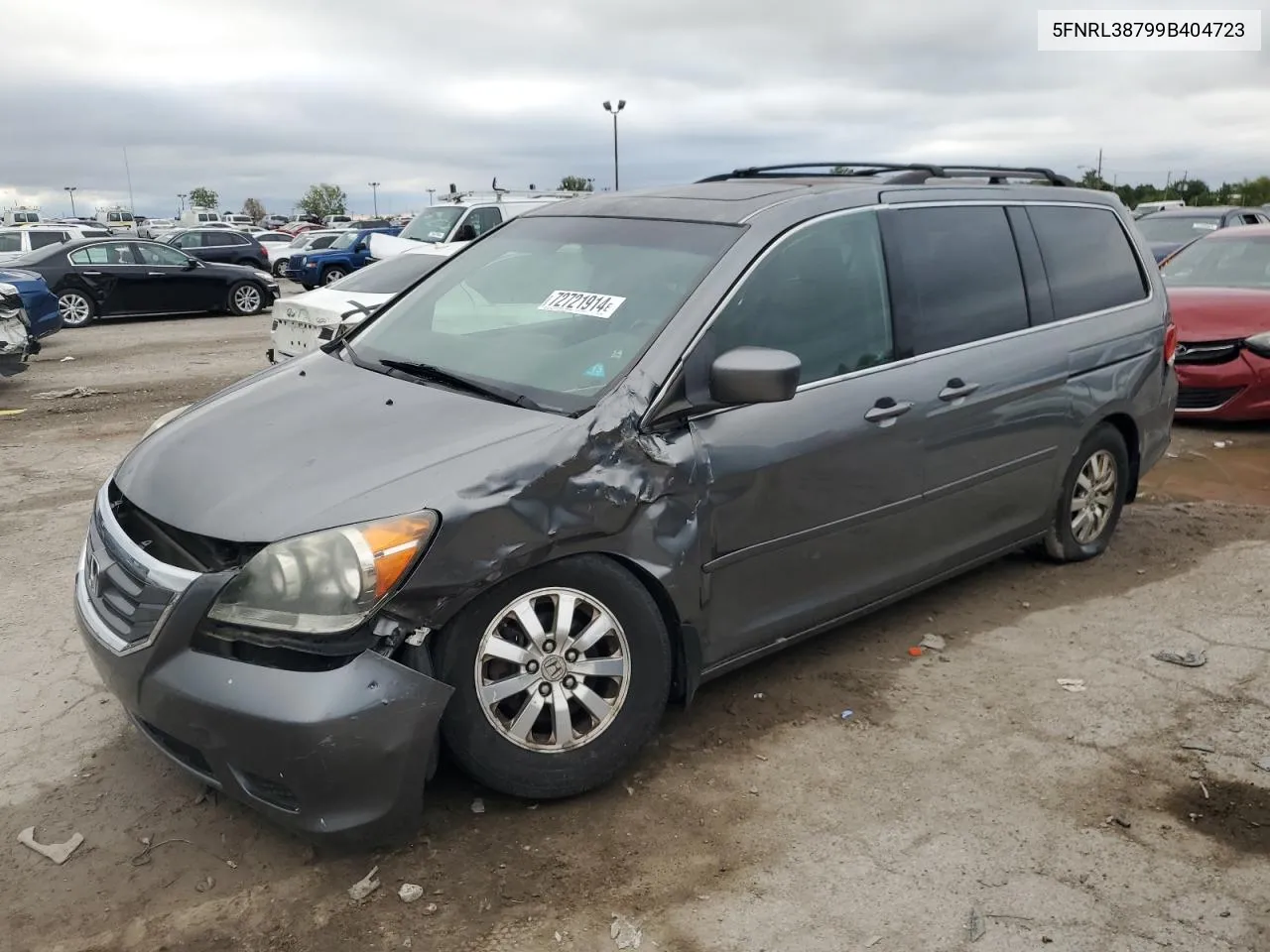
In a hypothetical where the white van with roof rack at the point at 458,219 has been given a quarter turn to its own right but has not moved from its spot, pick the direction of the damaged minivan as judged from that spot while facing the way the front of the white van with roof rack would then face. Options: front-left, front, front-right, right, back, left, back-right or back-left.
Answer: back-left

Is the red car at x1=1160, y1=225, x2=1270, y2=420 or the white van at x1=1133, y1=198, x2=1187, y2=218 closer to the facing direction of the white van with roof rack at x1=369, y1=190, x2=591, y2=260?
the red car

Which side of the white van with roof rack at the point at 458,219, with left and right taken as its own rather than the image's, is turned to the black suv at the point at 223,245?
right

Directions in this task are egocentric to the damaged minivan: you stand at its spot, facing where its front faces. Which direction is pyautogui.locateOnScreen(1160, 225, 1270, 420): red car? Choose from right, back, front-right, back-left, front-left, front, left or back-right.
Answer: back

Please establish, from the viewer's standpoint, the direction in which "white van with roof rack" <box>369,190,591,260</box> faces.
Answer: facing the viewer and to the left of the viewer

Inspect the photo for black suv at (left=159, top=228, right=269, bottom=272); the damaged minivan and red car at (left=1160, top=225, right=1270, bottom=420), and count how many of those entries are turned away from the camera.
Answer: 0

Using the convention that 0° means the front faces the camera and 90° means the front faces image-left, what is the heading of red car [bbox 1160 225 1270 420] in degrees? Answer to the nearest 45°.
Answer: approximately 45°
